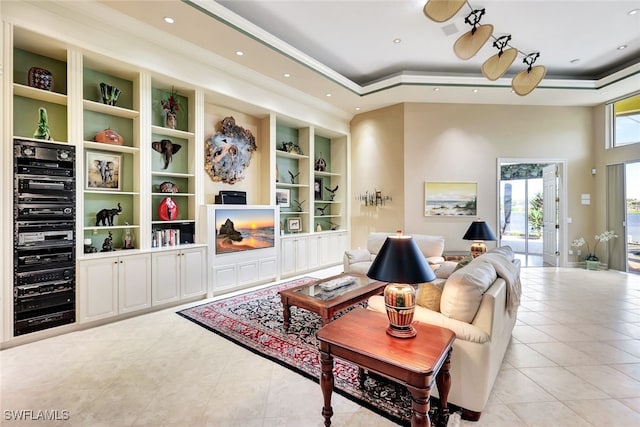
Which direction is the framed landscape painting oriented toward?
toward the camera

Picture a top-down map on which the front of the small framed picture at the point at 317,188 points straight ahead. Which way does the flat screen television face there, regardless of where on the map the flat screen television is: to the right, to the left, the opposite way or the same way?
the same way

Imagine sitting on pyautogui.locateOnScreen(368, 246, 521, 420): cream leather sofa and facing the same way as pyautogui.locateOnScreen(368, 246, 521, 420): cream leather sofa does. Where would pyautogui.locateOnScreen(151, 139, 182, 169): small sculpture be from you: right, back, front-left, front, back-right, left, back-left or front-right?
front

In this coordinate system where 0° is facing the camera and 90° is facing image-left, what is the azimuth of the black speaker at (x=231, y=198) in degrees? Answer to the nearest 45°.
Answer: approximately 315°

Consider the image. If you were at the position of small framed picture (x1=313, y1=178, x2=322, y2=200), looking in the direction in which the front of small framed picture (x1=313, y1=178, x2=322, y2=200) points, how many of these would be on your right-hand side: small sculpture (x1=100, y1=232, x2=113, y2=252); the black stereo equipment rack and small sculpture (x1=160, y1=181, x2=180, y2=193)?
3

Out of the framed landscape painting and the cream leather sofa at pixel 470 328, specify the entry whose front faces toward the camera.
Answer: the framed landscape painting

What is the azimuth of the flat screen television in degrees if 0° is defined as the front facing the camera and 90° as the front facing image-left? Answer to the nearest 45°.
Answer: approximately 315°

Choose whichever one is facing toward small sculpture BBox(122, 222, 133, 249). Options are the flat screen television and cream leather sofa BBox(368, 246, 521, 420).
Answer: the cream leather sofa

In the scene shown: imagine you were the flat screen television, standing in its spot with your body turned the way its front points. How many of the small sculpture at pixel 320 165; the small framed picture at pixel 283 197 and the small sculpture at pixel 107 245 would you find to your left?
2

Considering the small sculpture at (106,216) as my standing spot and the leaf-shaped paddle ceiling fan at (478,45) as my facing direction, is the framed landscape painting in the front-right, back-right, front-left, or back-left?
front-left

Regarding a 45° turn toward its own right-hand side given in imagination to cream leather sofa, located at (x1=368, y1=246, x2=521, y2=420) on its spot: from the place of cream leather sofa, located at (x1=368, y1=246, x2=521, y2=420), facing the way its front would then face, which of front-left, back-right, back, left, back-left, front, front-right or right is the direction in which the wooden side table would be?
left

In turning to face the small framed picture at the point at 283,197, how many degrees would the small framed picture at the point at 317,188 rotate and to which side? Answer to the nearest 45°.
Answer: approximately 90° to its right

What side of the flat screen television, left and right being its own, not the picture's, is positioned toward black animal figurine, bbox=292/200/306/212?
left

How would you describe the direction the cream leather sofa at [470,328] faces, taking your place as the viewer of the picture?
facing to the left of the viewer

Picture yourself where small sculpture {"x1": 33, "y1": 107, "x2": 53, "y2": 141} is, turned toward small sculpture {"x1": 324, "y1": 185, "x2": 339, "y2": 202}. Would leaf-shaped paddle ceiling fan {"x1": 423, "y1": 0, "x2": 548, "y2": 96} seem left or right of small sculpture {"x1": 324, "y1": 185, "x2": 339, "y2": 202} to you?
right
